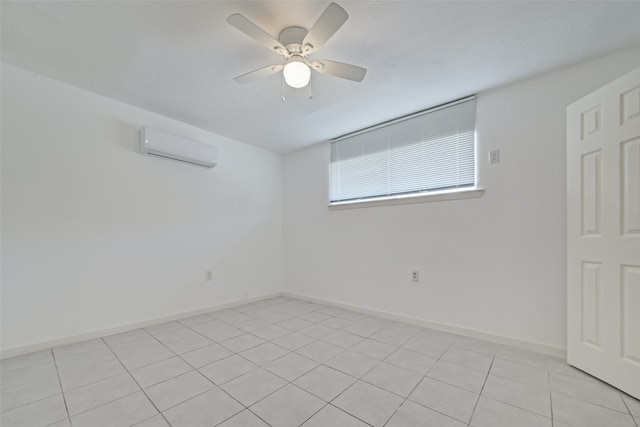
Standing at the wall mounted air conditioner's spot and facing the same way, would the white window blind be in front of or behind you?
in front

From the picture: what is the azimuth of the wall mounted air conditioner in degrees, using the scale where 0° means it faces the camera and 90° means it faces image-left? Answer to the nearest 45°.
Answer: approximately 315°

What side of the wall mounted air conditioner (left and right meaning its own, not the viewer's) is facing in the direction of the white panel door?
front

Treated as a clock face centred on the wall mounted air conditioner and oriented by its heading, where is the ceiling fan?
The ceiling fan is roughly at 1 o'clock from the wall mounted air conditioner.

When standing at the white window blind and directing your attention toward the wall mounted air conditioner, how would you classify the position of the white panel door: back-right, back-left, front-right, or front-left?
back-left
